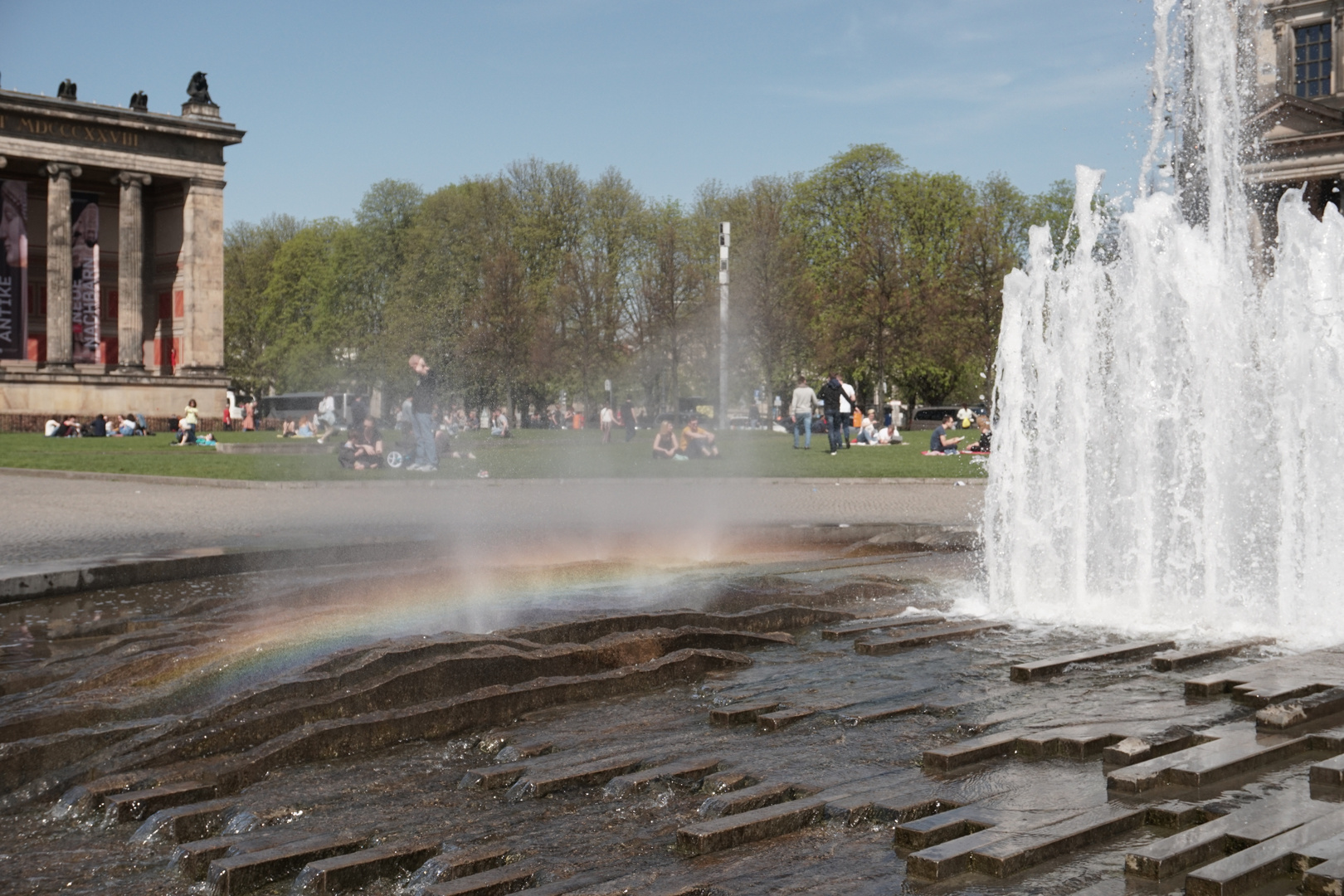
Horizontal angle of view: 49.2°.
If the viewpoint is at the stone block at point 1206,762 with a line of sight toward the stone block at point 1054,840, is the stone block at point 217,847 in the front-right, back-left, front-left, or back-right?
front-right

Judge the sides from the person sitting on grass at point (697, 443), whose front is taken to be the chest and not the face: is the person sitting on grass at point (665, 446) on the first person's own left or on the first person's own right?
on the first person's own right

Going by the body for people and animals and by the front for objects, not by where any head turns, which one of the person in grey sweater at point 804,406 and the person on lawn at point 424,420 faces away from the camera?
the person in grey sweater at point 804,406

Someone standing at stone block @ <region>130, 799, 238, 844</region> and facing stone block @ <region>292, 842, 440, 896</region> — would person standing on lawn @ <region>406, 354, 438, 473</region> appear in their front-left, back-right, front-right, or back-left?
back-left

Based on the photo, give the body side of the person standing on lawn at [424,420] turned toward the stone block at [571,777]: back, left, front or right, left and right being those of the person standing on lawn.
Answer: left

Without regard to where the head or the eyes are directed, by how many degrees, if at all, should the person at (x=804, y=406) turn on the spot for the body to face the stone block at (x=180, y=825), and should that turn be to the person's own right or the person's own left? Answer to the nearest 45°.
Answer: approximately 180°

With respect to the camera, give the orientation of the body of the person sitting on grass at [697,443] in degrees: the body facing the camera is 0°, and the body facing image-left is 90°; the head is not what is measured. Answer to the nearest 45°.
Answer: approximately 315°

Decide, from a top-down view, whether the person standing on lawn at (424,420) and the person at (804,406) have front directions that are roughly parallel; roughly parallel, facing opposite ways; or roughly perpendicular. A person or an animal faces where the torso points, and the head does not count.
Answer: roughly perpendicular

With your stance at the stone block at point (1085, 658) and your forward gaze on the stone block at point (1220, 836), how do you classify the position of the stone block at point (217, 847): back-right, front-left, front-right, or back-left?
front-right

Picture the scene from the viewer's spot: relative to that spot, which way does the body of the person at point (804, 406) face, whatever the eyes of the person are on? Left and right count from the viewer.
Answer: facing away from the viewer

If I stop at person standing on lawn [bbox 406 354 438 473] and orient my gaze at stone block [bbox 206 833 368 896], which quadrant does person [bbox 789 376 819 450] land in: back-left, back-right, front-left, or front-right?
back-left

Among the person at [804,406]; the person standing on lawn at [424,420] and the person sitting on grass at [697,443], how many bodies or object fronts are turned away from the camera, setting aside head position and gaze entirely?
1

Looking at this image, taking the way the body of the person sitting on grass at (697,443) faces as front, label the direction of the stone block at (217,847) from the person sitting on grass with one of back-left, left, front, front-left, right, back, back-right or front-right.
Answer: front-right

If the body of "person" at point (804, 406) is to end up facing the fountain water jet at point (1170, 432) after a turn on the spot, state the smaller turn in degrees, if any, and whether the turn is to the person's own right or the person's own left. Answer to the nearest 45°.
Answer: approximately 180°
